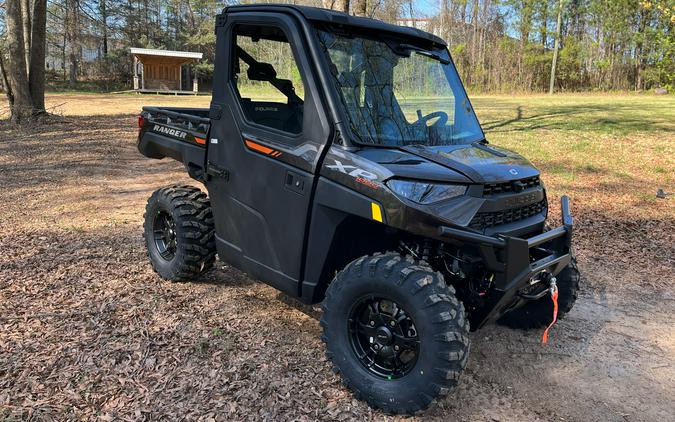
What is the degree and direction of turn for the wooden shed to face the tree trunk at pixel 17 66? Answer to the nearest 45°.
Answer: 0° — it already faces it

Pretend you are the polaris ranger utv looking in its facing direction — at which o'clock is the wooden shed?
The wooden shed is roughly at 7 o'clock from the polaris ranger utv.

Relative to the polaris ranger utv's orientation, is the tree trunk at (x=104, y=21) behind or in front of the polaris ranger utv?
behind

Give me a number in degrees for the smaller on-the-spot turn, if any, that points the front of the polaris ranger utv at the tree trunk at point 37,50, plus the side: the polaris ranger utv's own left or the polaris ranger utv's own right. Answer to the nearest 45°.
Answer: approximately 180°

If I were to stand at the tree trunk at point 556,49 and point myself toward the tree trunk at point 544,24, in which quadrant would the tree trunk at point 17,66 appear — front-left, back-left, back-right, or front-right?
back-left

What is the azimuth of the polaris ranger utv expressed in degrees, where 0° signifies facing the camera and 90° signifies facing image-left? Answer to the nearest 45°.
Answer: approximately 315°

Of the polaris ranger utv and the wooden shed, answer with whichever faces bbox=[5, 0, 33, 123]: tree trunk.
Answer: the wooden shed

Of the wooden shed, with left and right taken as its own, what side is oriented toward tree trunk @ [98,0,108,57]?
back
